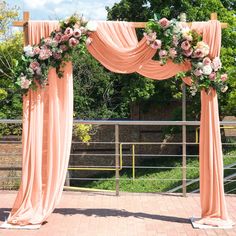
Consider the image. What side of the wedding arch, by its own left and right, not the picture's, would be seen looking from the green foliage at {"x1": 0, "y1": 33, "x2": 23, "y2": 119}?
back

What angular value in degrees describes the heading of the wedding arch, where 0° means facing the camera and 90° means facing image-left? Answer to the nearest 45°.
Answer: approximately 0°
